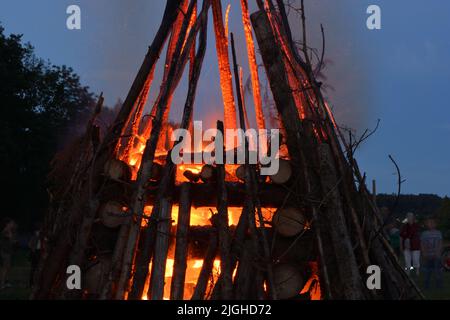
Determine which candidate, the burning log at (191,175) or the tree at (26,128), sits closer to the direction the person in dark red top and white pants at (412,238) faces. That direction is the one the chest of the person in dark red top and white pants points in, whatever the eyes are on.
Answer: the burning log

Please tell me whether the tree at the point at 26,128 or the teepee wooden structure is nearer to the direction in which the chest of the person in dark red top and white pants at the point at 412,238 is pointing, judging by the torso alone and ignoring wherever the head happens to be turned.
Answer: the teepee wooden structure

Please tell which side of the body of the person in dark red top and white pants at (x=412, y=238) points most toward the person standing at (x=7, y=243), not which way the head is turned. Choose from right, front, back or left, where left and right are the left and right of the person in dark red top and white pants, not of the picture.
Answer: right

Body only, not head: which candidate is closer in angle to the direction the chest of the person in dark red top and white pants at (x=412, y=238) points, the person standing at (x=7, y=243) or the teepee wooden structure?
the teepee wooden structure

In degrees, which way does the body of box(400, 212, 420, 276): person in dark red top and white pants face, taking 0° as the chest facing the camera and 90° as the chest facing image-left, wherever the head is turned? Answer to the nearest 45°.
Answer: approximately 0°

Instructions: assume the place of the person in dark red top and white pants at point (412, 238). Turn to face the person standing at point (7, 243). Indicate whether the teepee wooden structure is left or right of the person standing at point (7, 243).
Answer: left
